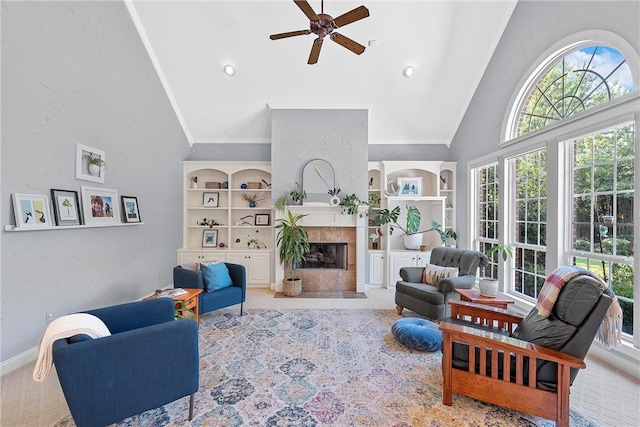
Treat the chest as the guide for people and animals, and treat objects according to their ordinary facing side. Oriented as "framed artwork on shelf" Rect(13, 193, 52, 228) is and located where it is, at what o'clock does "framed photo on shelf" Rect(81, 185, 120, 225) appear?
"framed photo on shelf" Rect(81, 185, 120, 225) is roughly at 9 o'clock from "framed artwork on shelf" Rect(13, 193, 52, 228).

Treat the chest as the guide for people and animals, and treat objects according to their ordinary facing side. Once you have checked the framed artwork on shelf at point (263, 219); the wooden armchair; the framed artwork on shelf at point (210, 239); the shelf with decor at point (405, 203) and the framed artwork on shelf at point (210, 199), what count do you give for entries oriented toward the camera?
4

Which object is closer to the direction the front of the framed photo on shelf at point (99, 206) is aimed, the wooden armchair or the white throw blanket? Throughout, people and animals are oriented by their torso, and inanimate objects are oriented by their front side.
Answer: the wooden armchair

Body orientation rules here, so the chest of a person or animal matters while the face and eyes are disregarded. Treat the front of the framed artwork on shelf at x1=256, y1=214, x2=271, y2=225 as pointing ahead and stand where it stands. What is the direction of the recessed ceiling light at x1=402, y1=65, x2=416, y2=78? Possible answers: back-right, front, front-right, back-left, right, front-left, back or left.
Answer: front-left

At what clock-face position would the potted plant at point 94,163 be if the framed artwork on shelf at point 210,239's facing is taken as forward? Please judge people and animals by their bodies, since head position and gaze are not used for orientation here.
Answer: The potted plant is roughly at 1 o'clock from the framed artwork on shelf.

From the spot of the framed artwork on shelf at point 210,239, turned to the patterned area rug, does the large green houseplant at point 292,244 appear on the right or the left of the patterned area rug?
left

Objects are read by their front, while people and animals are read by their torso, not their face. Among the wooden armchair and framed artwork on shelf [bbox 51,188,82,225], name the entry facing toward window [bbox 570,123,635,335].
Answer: the framed artwork on shelf

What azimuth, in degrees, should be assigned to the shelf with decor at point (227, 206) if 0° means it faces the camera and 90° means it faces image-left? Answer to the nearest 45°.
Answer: approximately 0°

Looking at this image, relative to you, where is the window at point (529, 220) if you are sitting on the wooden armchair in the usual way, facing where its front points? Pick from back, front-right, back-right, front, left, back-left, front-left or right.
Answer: right
